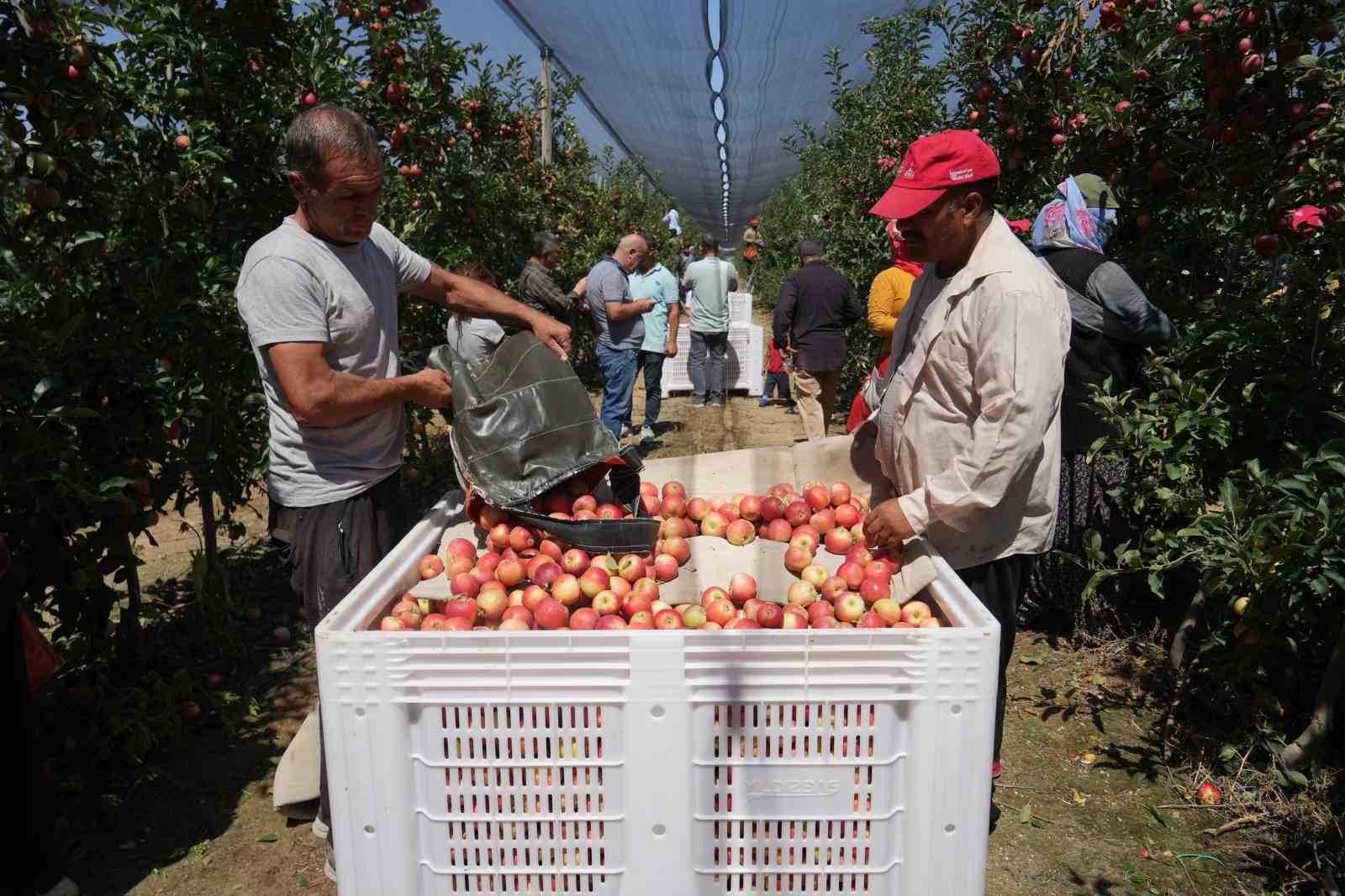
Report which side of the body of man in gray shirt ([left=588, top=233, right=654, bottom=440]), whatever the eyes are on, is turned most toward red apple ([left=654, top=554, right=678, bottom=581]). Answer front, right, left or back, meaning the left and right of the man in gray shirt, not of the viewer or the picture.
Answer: right

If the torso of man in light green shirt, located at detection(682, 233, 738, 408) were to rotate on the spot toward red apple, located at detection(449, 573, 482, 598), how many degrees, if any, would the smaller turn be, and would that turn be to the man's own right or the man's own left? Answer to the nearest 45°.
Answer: approximately 180°

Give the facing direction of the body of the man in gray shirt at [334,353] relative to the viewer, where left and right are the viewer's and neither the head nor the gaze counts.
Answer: facing the viewer and to the right of the viewer

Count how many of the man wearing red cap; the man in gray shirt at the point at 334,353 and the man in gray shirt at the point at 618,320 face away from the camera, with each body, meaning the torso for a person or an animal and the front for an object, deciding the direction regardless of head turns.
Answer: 0

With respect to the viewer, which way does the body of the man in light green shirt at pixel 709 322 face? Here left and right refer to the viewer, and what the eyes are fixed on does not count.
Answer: facing away from the viewer

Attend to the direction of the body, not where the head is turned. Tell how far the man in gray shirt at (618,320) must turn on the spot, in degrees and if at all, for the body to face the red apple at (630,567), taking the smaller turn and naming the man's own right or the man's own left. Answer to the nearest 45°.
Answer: approximately 90° to the man's own right

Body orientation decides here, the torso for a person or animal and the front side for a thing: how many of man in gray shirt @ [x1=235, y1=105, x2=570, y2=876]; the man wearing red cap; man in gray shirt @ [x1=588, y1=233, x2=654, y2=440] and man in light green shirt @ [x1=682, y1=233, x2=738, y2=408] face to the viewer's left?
1

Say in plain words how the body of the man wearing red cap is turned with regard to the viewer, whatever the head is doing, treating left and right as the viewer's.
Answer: facing to the left of the viewer

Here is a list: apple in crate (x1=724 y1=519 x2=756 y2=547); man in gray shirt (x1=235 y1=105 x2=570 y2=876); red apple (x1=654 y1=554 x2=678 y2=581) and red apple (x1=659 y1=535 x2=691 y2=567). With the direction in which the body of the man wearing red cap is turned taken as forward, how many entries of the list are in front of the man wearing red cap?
4

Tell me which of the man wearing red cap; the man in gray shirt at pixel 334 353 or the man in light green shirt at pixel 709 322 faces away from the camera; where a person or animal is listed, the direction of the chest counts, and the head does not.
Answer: the man in light green shirt at pixel 709 322

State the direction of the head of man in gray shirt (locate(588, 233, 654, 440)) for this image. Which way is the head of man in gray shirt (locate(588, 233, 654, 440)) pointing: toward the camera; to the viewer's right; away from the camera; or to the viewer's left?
to the viewer's right
